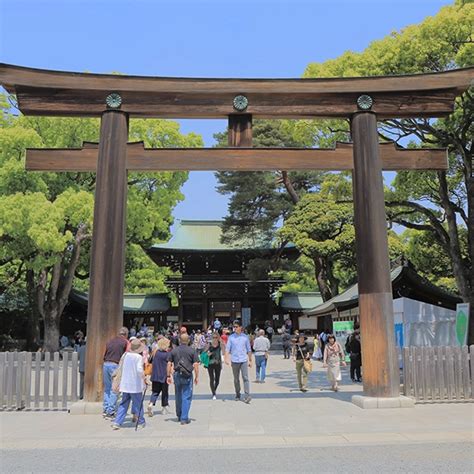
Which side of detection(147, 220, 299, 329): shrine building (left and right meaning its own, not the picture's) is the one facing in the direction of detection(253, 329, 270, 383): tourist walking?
front

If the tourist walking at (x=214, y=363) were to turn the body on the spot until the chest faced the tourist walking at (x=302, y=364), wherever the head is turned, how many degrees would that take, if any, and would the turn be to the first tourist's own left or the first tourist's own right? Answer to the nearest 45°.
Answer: approximately 135° to the first tourist's own left

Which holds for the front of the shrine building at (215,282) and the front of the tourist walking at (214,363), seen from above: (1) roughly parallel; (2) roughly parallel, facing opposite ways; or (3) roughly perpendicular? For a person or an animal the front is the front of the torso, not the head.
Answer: roughly parallel

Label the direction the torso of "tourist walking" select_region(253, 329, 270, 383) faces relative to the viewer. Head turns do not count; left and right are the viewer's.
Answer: facing away from the viewer

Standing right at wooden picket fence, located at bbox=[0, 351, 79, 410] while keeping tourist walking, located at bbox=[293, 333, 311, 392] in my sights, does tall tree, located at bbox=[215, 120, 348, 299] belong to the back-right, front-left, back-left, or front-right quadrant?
front-left

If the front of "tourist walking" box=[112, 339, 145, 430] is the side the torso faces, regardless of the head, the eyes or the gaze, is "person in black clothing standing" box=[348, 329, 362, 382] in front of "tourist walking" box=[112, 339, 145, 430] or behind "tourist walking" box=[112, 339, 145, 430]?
in front

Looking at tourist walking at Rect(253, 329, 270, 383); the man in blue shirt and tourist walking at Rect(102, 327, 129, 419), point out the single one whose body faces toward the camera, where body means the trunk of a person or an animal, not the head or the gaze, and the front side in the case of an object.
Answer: the man in blue shirt

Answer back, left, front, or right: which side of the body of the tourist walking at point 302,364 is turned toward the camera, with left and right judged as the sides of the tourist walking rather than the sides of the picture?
front

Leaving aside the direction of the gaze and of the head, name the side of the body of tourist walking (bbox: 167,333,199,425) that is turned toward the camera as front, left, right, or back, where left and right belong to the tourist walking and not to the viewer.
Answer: back

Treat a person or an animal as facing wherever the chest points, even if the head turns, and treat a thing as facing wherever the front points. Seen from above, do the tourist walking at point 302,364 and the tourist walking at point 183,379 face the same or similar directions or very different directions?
very different directions

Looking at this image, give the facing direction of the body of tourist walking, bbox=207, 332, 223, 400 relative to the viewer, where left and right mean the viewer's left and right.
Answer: facing the viewer
